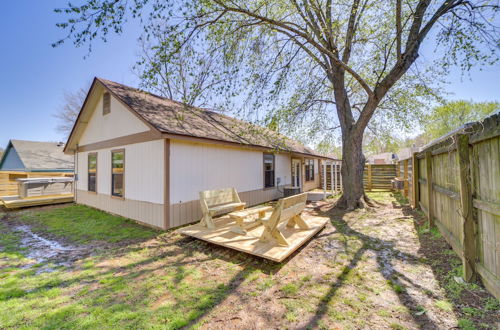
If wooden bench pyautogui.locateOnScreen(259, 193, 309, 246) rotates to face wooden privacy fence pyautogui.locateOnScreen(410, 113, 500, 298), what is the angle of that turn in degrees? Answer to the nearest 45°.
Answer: approximately 180°

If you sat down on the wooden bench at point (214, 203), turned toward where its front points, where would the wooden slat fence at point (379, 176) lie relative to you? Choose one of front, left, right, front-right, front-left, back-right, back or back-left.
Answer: left

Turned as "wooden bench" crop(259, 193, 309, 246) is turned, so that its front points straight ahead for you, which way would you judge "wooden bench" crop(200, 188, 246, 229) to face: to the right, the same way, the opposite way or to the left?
the opposite way

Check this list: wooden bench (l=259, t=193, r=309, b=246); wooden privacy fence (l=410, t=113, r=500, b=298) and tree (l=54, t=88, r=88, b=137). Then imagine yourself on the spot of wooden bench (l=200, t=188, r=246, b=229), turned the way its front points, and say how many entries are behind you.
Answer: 1

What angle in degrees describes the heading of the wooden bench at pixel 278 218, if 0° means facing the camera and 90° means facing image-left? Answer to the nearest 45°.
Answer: approximately 135°

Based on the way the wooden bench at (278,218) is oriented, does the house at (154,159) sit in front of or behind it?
in front

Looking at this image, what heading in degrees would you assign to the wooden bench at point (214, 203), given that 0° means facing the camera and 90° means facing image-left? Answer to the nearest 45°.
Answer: approximately 315°

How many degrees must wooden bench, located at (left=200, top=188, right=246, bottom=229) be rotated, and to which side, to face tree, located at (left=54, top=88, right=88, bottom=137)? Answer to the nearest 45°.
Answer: approximately 180°

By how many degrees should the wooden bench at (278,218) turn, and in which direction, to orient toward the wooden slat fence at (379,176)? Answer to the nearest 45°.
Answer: approximately 90° to its right

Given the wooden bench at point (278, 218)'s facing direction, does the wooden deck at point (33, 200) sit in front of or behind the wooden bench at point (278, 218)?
in front

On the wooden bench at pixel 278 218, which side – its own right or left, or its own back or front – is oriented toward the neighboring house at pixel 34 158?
front
